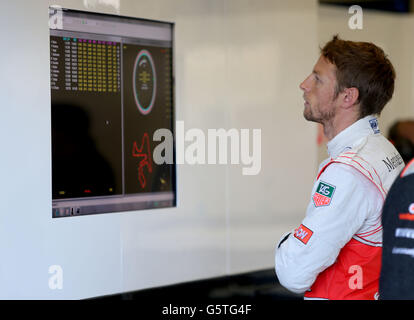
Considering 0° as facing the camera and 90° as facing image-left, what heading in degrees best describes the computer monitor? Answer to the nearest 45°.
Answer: approximately 315°

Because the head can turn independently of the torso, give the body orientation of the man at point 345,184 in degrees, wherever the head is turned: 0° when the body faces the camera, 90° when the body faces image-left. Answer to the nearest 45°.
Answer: approximately 90°

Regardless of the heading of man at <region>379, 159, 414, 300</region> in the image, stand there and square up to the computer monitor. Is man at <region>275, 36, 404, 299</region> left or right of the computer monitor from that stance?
right

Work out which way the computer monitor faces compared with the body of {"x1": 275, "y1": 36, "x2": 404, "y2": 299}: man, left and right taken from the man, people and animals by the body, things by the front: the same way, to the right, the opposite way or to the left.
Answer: the opposite way

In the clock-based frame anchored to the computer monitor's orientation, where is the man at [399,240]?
The man is roughly at 11 o'clock from the computer monitor.

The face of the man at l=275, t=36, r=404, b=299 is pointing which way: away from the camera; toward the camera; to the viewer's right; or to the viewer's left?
to the viewer's left

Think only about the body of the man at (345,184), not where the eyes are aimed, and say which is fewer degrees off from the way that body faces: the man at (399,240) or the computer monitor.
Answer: the computer monitor

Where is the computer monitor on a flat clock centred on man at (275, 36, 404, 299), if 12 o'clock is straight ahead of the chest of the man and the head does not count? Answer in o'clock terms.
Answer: The computer monitor is roughly at 1 o'clock from the man.
